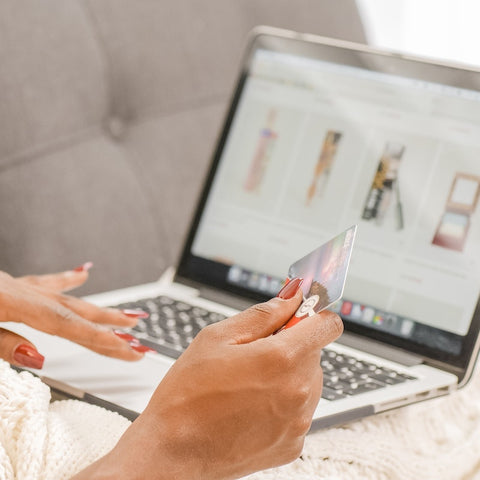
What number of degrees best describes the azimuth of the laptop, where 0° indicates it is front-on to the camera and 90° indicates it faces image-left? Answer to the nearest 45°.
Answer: approximately 45°
